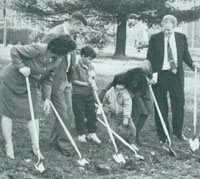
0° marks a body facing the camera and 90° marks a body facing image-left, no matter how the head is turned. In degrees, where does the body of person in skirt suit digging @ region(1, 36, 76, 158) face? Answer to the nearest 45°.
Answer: approximately 315°

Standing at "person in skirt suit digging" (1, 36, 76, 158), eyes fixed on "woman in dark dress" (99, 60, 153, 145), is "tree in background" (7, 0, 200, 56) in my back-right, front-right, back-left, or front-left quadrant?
front-left

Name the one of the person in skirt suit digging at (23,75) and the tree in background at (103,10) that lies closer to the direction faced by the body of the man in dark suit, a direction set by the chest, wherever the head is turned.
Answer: the person in skirt suit digging

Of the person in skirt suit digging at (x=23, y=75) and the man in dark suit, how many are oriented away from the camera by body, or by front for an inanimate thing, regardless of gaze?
0

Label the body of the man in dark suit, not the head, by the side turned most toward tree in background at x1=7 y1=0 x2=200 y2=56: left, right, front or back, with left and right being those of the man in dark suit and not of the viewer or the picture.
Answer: back

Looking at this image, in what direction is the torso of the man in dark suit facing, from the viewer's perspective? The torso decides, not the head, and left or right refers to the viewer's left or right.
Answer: facing the viewer

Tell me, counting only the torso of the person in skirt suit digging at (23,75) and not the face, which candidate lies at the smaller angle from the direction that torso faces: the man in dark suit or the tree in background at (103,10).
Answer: the man in dark suit

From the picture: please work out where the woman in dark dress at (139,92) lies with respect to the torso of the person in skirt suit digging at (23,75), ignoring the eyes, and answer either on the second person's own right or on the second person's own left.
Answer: on the second person's own left

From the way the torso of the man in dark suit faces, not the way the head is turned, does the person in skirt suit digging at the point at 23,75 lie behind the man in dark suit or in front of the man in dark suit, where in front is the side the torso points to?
in front
